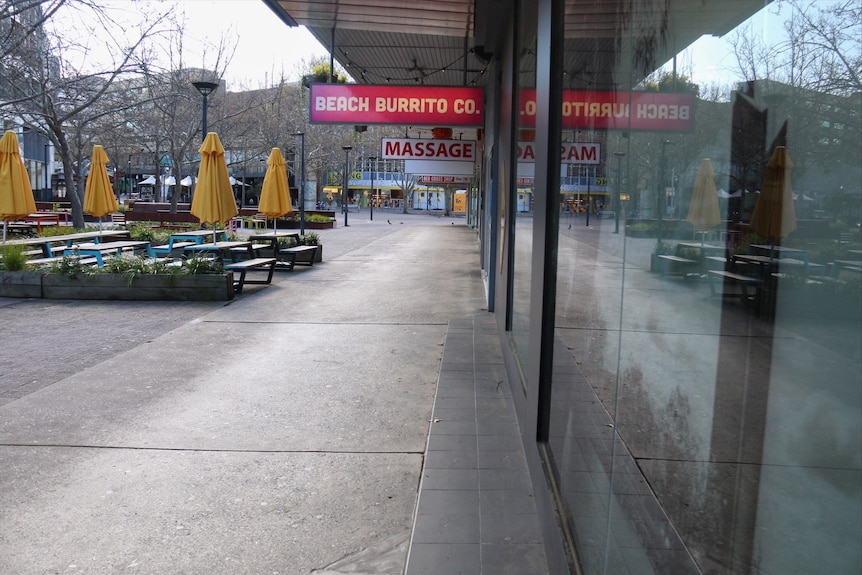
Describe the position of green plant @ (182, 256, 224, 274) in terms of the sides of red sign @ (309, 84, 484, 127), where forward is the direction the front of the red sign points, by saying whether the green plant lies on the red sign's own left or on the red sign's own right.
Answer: on the red sign's own right

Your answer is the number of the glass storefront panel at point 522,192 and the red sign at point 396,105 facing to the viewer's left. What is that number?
1

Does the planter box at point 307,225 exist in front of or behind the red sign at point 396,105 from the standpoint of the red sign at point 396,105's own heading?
behind

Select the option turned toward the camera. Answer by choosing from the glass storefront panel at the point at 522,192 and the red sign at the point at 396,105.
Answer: the red sign

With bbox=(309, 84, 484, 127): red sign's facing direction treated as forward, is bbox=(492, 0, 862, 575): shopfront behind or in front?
in front

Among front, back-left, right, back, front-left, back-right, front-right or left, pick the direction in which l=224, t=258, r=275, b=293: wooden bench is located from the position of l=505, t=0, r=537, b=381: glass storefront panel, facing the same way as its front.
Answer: front-right

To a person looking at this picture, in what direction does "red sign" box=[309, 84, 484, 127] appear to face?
facing the viewer

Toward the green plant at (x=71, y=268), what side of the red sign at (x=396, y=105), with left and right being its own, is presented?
right

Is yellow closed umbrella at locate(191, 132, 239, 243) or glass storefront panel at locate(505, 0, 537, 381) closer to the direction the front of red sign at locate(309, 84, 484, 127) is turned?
the glass storefront panel

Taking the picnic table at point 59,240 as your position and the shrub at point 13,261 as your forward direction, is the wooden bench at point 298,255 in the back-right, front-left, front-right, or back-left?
front-left

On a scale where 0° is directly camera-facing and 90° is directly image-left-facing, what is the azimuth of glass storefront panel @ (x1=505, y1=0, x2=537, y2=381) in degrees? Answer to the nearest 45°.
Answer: approximately 90°

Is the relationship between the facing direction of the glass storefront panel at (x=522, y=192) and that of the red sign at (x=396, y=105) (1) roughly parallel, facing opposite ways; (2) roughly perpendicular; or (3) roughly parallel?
roughly perpendicular
